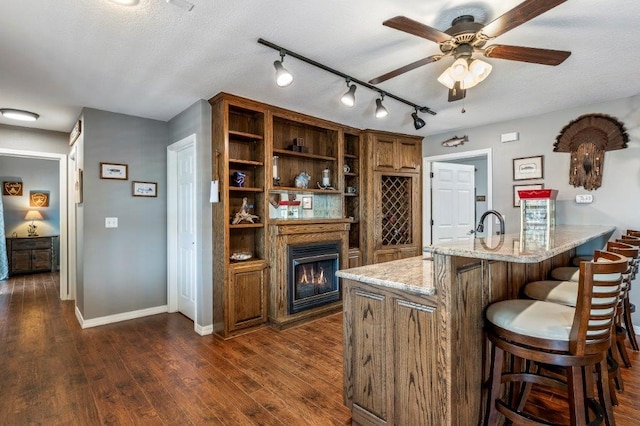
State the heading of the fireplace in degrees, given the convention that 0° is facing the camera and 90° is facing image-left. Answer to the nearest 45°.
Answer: approximately 315°

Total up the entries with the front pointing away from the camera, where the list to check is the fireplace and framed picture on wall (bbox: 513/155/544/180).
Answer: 0

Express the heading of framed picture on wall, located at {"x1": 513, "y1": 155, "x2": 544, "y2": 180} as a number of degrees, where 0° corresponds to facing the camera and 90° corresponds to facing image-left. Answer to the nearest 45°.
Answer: approximately 45°

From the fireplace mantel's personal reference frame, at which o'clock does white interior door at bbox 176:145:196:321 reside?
The white interior door is roughly at 5 o'clock from the fireplace mantel.

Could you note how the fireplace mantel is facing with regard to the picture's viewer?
facing the viewer and to the right of the viewer

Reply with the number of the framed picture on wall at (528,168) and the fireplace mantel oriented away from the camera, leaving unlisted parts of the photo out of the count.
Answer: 0

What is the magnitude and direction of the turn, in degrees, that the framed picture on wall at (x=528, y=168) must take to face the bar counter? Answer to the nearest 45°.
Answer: approximately 45° to its left

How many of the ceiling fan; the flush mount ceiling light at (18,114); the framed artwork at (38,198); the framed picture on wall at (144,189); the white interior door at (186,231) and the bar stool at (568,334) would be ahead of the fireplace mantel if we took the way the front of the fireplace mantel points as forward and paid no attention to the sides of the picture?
2

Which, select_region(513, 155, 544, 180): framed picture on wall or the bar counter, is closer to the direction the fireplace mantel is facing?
the bar counter
